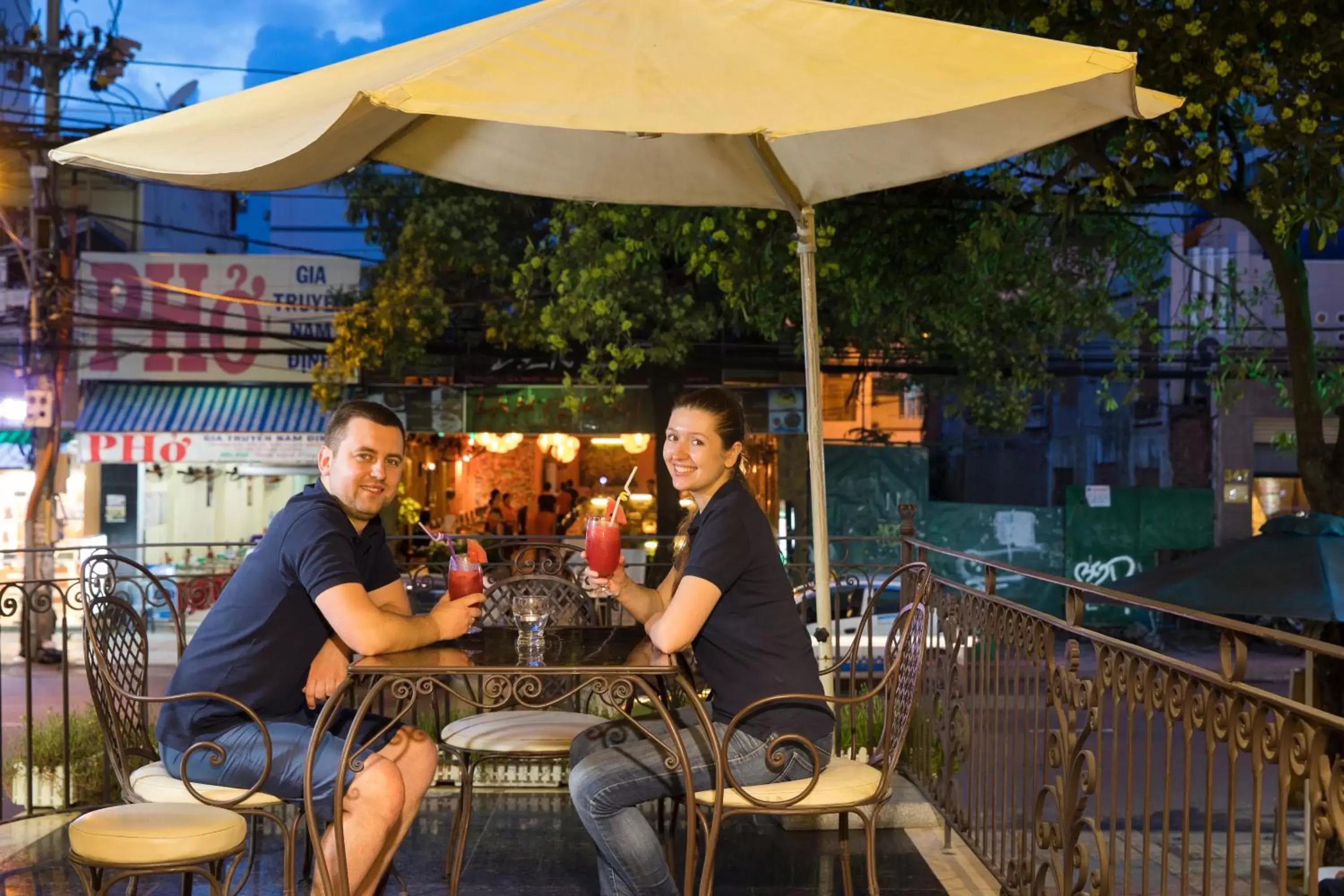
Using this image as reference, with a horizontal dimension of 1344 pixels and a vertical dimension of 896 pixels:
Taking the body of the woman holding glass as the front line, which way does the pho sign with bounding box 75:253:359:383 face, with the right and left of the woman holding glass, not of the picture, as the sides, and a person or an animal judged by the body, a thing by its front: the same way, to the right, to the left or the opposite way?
to the left

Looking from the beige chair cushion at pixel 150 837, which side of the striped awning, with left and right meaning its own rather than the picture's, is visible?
front

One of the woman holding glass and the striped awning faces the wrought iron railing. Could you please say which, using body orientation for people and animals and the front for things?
the striped awning

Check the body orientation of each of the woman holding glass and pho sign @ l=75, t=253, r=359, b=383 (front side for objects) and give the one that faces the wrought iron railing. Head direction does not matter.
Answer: the pho sign

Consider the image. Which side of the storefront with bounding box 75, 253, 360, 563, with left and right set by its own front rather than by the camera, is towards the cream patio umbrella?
front

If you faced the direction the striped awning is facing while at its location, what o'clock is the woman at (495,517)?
The woman is roughly at 9 o'clock from the striped awning.

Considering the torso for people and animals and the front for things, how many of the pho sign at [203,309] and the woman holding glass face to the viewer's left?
1

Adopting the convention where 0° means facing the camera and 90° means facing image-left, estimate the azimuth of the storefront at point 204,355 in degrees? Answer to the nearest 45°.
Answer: approximately 0°

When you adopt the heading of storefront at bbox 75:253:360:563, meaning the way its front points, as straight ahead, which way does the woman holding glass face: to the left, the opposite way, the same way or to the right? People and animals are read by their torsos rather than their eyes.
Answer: to the right

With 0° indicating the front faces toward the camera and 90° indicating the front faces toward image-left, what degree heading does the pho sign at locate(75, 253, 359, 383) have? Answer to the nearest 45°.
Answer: approximately 0°

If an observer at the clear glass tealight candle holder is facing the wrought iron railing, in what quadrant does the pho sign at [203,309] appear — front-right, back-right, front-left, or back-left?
back-left

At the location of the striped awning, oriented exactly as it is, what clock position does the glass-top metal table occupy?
The glass-top metal table is roughly at 12 o'clock from the striped awning.

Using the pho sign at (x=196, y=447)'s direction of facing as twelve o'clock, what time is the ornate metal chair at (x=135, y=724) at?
The ornate metal chair is roughly at 12 o'clock from the pho sign.

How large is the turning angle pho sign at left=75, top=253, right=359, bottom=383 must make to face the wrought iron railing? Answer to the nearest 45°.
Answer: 0° — it already faces it
